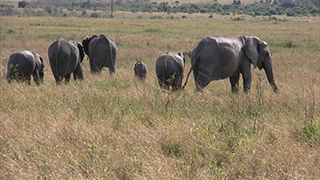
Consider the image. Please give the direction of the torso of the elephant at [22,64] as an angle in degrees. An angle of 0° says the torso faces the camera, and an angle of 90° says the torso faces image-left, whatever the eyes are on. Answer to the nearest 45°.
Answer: approximately 225°

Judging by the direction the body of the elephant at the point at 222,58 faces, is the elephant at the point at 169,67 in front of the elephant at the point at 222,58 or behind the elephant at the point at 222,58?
behind

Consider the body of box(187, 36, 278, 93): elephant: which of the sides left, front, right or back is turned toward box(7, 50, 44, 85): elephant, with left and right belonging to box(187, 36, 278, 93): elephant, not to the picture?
back

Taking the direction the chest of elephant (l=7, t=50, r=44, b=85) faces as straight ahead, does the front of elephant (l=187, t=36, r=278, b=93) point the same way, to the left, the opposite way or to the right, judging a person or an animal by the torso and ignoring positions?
to the right

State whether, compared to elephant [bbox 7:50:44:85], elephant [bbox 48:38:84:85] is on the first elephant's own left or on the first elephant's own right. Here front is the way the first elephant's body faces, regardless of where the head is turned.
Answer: on the first elephant's own right

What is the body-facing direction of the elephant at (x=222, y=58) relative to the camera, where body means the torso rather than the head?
to the viewer's right

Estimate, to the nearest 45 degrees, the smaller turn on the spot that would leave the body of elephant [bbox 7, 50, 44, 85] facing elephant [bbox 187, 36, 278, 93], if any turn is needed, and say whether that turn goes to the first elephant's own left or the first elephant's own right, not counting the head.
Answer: approximately 90° to the first elephant's own right

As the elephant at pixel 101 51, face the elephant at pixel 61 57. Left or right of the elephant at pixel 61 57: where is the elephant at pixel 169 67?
left

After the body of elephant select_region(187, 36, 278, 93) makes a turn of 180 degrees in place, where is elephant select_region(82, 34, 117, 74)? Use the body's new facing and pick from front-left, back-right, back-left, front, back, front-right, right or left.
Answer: front-right
